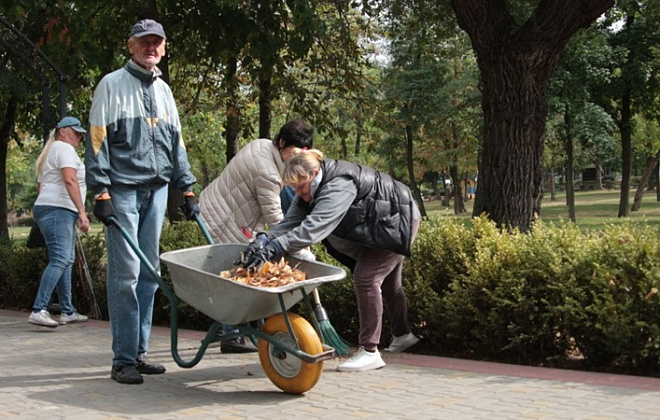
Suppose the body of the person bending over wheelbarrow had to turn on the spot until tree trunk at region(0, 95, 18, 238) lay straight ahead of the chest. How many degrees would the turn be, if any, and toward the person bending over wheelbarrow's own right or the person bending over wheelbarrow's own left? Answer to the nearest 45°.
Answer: approximately 45° to the person bending over wheelbarrow's own right

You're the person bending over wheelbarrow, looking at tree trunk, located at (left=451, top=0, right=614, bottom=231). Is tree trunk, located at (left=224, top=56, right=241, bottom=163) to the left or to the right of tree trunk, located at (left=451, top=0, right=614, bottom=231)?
left

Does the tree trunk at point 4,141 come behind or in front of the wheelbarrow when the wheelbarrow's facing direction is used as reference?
behind

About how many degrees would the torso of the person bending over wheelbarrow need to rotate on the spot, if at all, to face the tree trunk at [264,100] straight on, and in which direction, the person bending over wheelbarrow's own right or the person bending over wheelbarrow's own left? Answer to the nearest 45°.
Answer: approximately 90° to the person bending over wheelbarrow's own right

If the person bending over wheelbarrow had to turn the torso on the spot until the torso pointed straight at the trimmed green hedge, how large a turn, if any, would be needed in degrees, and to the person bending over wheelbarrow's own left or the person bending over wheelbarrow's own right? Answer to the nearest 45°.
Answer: approximately 180°

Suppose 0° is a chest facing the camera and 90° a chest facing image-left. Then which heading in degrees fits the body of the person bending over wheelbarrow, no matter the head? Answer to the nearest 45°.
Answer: approximately 90°

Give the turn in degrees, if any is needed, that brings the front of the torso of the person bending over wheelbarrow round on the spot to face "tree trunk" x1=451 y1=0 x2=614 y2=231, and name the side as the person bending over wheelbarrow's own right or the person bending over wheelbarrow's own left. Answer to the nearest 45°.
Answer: approximately 135° to the person bending over wheelbarrow's own right
